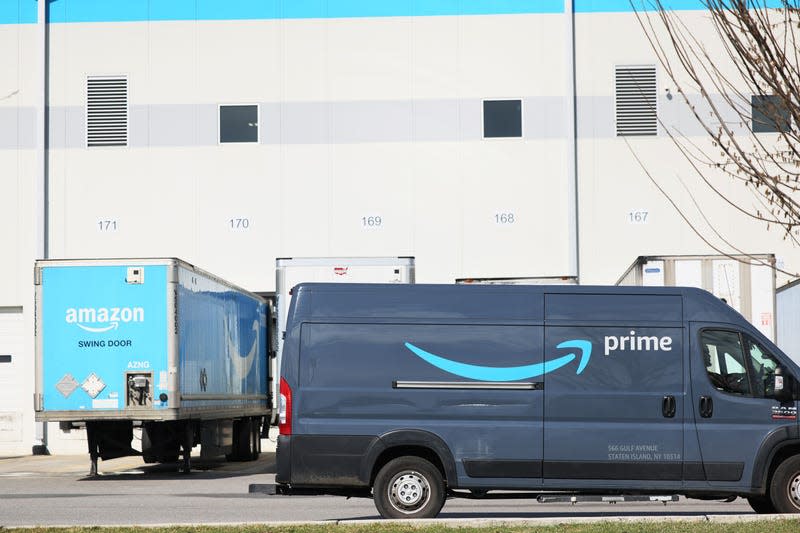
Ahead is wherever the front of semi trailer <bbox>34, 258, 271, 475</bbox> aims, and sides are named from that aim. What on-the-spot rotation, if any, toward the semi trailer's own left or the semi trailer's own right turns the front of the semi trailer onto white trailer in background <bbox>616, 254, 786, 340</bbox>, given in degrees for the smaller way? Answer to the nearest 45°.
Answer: approximately 90° to the semi trailer's own left

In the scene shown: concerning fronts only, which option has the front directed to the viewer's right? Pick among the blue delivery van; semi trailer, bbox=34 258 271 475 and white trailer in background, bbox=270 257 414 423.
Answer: the blue delivery van

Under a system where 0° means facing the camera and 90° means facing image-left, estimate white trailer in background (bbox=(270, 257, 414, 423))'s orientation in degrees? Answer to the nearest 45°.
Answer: approximately 0°

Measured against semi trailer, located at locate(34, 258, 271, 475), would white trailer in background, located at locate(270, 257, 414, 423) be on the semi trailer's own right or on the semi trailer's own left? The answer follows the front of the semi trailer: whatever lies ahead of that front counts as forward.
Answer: on the semi trailer's own left

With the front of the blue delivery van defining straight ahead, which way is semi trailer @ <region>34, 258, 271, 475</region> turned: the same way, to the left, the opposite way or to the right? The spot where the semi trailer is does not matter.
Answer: to the right

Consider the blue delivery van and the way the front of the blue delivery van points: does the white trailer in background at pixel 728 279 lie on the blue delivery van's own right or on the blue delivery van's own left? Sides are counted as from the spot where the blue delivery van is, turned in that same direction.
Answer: on the blue delivery van's own left

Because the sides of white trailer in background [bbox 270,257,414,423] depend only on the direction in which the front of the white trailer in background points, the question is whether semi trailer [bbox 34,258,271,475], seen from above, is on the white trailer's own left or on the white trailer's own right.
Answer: on the white trailer's own right

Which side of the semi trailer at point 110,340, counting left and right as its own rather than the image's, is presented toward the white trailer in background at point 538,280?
left

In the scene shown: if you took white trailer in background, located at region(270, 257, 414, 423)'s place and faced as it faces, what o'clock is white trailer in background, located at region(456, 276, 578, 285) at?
white trailer in background, located at region(456, 276, 578, 285) is roughly at 8 o'clock from white trailer in background, located at region(270, 257, 414, 423).

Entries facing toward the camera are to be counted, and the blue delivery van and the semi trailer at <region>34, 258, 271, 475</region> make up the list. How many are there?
1

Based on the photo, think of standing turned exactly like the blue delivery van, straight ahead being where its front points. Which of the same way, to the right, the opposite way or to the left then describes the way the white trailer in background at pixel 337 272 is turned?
to the right

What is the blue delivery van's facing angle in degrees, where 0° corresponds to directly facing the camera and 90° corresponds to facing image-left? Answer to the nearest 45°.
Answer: approximately 270°

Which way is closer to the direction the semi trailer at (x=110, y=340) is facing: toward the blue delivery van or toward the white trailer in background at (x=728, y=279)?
the blue delivery van
